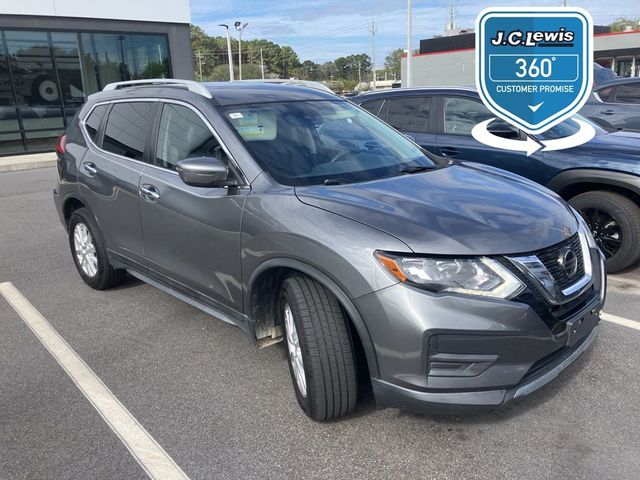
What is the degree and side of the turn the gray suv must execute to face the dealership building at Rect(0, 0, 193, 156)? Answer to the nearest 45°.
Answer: approximately 180°

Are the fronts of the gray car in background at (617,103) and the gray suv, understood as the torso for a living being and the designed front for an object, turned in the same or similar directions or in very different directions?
same or similar directions

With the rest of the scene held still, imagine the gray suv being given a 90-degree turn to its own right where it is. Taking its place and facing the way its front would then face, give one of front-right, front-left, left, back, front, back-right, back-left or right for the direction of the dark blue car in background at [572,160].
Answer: back

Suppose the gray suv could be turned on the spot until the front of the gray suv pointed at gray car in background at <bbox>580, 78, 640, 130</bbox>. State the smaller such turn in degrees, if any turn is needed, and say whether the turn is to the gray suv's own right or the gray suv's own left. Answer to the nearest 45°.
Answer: approximately 90° to the gray suv's own left

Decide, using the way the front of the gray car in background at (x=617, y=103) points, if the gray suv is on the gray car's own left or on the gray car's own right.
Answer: on the gray car's own right

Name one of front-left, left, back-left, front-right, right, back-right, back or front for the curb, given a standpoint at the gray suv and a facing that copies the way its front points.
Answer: back

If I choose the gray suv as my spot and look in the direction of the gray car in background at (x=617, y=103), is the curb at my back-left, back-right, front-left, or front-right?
front-left

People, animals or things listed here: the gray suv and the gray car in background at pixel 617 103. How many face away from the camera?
0

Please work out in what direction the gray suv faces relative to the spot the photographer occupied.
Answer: facing the viewer and to the right of the viewer
